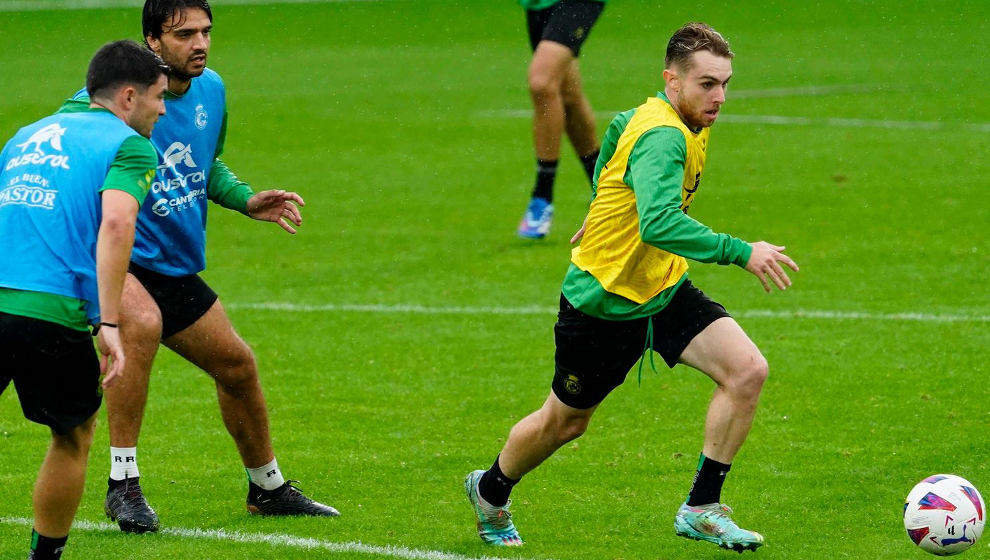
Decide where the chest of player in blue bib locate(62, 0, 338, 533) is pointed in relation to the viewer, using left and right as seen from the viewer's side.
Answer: facing the viewer and to the right of the viewer

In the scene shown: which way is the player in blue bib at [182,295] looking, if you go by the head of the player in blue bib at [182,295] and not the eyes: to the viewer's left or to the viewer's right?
to the viewer's right

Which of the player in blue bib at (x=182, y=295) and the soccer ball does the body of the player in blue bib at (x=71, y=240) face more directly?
the player in blue bib

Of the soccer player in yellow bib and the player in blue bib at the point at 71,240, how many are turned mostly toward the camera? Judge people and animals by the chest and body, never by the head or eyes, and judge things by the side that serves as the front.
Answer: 0

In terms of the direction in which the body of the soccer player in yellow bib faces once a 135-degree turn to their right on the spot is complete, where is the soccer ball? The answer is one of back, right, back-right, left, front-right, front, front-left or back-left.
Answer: back-left

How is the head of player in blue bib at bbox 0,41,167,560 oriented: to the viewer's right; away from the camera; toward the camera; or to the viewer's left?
to the viewer's right

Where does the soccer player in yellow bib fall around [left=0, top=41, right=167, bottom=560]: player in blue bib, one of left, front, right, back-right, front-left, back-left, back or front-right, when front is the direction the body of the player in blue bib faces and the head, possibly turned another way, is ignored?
front-right

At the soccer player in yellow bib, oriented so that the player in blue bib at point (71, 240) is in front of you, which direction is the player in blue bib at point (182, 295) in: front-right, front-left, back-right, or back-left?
front-right

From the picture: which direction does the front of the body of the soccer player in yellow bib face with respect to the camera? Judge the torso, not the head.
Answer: to the viewer's right

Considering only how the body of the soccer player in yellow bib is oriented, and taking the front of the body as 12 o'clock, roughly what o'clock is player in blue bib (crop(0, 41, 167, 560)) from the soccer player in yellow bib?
The player in blue bib is roughly at 5 o'clock from the soccer player in yellow bib.

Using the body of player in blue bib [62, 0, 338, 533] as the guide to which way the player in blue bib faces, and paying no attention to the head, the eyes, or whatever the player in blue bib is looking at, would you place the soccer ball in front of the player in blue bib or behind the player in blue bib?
in front

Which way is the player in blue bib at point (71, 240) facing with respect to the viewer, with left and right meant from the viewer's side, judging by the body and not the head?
facing away from the viewer and to the right of the viewer

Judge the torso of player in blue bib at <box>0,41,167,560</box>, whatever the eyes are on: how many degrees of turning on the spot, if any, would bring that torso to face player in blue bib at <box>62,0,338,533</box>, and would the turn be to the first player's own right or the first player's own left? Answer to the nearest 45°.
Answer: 0° — they already face them
